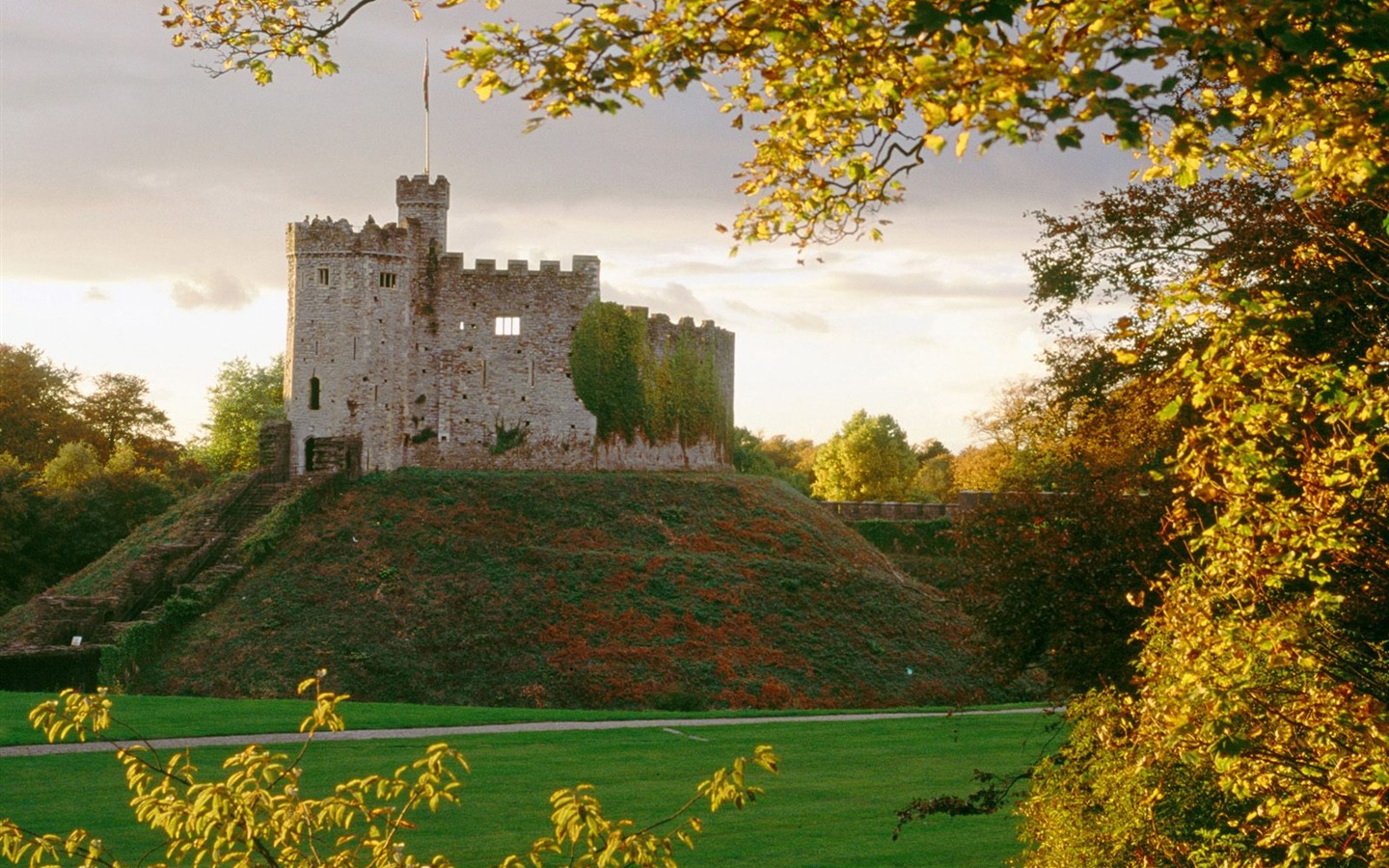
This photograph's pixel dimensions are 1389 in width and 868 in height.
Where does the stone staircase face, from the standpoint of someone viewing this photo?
facing the viewer and to the left of the viewer

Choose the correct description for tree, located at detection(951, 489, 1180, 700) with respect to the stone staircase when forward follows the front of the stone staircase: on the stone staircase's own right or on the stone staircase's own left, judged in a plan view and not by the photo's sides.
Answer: on the stone staircase's own left

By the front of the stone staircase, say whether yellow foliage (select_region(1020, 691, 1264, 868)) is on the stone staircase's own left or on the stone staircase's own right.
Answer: on the stone staircase's own left

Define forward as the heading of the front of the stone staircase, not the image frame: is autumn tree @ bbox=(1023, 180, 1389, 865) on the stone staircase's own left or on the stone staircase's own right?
on the stone staircase's own left

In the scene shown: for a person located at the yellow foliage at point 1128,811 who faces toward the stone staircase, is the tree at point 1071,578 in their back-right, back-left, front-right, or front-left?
front-right

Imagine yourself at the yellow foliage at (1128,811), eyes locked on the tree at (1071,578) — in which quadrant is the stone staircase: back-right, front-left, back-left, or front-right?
front-left
